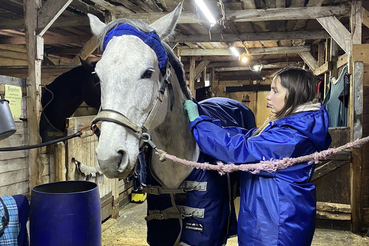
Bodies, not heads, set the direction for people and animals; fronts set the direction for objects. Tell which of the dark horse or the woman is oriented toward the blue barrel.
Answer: the woman

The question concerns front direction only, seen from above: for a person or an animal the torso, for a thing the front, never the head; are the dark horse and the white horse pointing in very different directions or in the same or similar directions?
very different directions

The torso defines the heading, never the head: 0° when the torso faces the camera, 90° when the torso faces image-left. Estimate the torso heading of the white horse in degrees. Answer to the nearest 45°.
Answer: approximately 45°

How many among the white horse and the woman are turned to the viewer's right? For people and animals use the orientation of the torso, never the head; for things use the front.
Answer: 0

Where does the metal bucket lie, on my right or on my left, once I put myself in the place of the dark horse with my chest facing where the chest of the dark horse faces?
on my right

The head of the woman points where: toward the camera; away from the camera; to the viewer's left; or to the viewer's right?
to the viewer's left

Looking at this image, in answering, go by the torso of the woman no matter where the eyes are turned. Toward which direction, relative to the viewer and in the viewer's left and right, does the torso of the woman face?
facing to the left of the viewer
